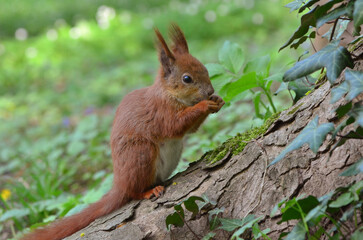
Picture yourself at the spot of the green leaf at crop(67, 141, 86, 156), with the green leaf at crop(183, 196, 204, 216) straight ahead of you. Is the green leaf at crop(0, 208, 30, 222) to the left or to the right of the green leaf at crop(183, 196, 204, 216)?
right

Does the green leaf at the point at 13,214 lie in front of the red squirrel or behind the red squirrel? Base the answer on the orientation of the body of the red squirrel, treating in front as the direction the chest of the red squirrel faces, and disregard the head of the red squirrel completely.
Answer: behind

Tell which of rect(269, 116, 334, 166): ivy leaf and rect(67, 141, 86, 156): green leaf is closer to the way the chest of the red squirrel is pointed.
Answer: the ivy leaf

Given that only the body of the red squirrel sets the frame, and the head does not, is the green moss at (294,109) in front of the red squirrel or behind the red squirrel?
in front

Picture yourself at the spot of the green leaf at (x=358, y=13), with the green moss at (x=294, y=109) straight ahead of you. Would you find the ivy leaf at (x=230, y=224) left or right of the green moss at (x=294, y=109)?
left

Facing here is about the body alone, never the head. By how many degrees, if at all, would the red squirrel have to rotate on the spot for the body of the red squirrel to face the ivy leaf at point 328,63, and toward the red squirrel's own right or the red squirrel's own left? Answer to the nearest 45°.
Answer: approximately 45° to the red squirrel's own right

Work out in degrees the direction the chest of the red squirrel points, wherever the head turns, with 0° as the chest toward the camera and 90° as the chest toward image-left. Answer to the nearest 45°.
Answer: approximately 270°
